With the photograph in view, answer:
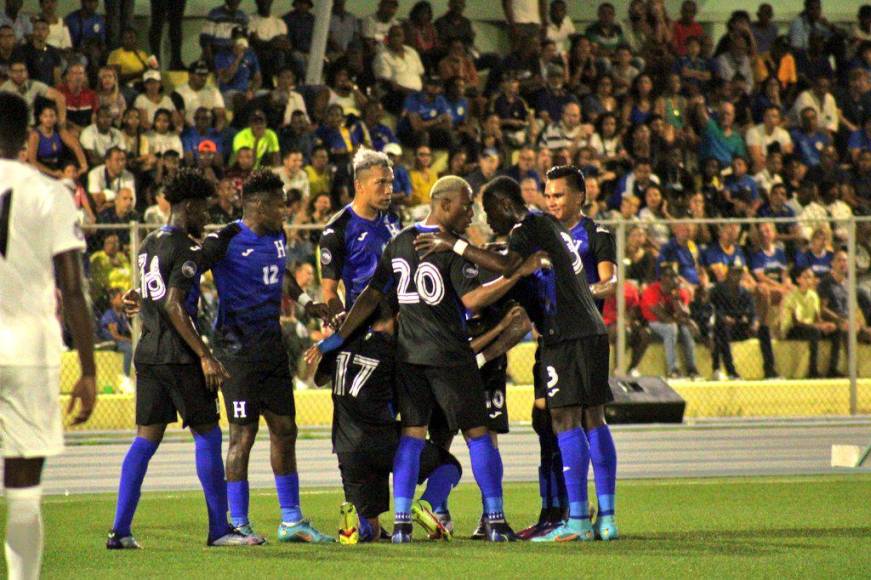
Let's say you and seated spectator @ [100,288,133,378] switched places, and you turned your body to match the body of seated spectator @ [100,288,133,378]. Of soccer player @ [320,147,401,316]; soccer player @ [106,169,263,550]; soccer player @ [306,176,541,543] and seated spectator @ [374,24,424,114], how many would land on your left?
1

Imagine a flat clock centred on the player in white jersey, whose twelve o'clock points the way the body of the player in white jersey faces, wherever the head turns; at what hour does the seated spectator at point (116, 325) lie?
The seated spectator is roughly at 12 o'clock from the player in white jersey.

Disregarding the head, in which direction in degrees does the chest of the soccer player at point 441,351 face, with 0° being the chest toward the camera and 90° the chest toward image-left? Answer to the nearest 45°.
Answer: approximately 225°

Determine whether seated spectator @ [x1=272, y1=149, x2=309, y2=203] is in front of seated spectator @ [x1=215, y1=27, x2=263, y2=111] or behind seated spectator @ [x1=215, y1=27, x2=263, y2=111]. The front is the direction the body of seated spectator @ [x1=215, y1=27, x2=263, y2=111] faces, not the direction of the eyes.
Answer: in front

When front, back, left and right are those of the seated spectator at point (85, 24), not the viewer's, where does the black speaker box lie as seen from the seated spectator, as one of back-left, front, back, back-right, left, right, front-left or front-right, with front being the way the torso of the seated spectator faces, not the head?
front-left
